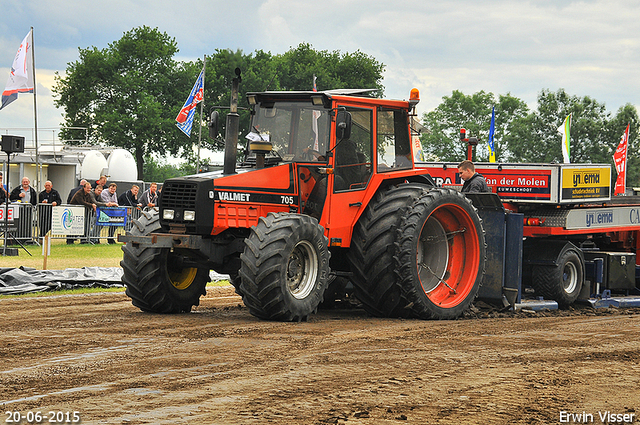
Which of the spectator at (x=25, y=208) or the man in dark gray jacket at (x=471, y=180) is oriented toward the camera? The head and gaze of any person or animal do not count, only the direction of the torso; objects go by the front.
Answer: the spectator

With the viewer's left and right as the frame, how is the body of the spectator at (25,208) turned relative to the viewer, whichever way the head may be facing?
facing the viewer

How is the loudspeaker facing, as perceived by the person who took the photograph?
facing the viewer and to the right of the viewer

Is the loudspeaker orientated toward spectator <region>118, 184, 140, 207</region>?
no

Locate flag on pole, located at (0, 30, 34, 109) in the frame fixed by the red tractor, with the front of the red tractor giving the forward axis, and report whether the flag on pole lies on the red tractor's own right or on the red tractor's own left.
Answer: on the red tractor's own right

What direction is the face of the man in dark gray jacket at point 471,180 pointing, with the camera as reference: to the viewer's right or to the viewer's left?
to the viewer's left

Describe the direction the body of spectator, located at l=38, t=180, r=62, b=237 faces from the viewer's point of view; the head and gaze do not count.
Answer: toward the camera

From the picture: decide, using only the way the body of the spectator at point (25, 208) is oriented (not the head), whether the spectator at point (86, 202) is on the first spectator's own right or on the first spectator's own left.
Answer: on the first spectator's own left

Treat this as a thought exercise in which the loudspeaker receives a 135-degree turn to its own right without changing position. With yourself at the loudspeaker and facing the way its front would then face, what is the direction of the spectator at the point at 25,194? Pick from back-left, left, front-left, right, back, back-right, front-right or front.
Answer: right

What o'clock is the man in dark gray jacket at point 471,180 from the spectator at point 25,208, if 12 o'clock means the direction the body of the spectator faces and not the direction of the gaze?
The man in dark gray jacket is roughly at 11 o'clock from the spectator.

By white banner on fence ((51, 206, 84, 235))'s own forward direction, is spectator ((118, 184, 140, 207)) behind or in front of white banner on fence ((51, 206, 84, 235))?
behind

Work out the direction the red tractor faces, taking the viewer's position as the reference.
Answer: facing the viewer and to the left of the viewer

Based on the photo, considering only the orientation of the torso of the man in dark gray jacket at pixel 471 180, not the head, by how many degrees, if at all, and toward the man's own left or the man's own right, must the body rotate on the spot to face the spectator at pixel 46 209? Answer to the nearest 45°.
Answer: approximately 45° to the man's own right

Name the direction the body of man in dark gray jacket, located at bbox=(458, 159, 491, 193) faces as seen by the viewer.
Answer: to the viewer's left
